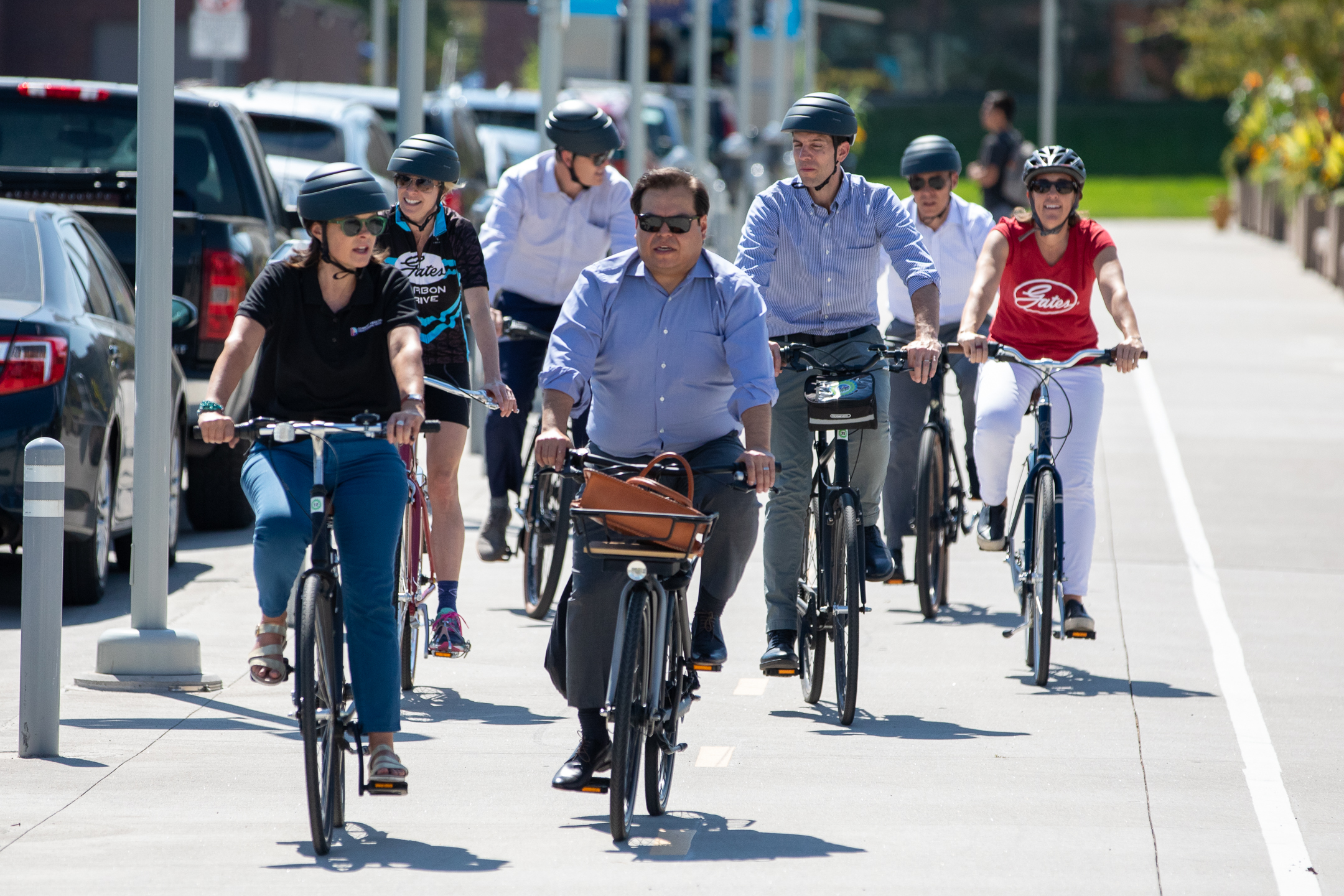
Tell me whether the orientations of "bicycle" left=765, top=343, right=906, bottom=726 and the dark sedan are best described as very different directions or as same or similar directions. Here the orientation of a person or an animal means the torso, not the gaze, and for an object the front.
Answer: very different directions

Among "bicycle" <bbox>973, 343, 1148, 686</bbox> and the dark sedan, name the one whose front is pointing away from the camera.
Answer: the dark sedan

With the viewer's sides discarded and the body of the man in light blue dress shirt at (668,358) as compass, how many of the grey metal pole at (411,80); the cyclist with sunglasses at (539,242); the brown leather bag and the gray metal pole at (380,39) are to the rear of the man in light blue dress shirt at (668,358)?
3

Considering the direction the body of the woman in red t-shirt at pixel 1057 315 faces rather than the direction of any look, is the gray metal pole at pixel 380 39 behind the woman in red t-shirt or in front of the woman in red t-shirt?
behind

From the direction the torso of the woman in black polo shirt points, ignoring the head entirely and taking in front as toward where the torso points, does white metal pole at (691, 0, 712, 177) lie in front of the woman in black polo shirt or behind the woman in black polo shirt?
behind

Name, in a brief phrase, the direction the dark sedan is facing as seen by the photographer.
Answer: facing away from the viewer

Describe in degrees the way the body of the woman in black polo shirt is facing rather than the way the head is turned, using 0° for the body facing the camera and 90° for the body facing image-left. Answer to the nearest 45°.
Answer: approximately 0°
